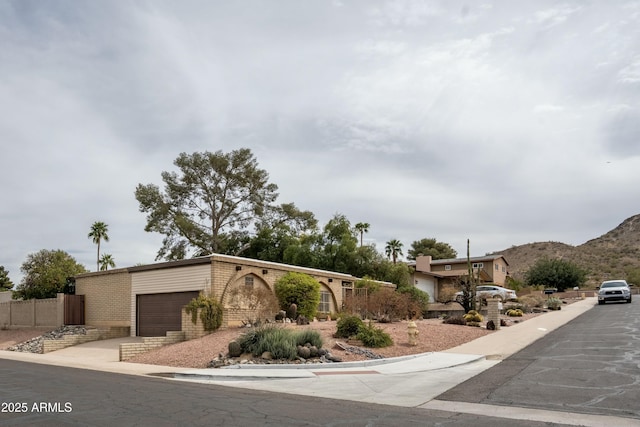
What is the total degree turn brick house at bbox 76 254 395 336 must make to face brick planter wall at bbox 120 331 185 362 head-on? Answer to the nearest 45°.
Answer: approximately 45° to its right

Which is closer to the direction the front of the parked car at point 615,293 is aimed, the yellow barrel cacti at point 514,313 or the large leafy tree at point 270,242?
the yellow barrel cacti

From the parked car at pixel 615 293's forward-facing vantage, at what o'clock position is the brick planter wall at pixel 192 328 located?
The brick planter wall is roughly at 1 o'clock from the parked car.

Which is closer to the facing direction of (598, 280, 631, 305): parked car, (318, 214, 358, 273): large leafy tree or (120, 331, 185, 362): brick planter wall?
the brick planter wall

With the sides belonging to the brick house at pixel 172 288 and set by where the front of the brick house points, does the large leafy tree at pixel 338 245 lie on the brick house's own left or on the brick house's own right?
on the brick house's own left

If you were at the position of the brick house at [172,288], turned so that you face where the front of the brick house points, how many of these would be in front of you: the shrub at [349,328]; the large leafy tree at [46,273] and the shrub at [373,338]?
2

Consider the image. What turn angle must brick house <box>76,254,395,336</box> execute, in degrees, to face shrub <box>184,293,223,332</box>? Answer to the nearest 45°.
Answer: approximately 45° to its right

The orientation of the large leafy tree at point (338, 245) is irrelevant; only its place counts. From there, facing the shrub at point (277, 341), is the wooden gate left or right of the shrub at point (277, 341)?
right

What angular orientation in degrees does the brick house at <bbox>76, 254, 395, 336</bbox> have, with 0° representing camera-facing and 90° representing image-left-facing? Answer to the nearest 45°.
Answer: approximately 315°
